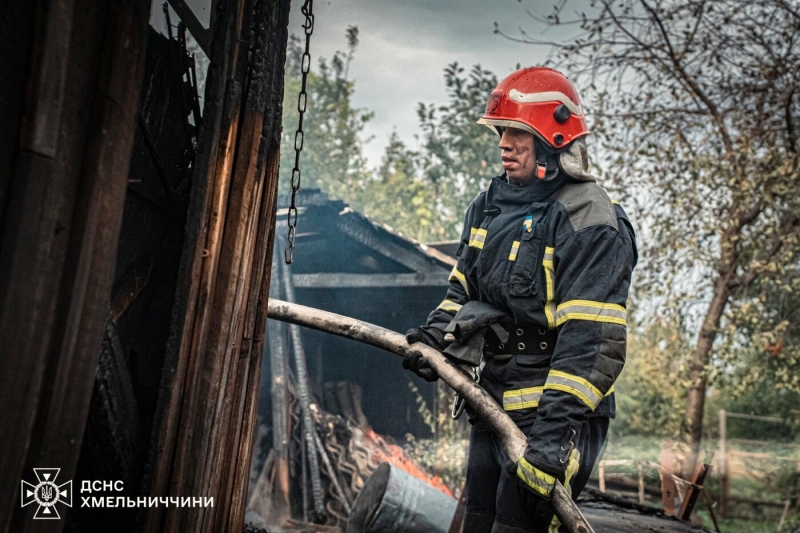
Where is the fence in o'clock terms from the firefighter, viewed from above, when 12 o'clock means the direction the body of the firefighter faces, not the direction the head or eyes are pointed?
The fence is roughly at 5 o'clock from the firefighter.

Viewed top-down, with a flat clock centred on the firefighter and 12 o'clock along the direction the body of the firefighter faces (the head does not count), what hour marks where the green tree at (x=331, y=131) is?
The green tree is roughly at 4 o'clock from the firefighter.

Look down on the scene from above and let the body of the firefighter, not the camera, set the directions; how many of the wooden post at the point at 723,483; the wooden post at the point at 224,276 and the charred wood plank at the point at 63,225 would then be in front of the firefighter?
2

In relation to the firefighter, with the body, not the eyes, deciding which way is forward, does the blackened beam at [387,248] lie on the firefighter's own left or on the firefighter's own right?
on the firefighter's own right

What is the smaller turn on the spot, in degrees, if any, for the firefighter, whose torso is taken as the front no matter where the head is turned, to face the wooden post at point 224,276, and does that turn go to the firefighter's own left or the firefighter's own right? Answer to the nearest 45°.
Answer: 0° — they already face it

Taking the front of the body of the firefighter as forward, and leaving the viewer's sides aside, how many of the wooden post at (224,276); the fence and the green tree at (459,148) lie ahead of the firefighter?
1

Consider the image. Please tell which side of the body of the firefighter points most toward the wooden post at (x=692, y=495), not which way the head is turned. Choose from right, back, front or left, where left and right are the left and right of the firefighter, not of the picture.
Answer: back

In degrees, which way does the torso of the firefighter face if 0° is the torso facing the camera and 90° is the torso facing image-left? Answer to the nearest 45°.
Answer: approximately 45°

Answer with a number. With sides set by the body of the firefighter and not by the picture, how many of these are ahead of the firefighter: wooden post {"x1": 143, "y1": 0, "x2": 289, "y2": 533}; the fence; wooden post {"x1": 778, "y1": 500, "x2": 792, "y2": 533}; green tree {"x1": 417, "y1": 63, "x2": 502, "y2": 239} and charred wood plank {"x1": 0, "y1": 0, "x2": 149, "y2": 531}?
2

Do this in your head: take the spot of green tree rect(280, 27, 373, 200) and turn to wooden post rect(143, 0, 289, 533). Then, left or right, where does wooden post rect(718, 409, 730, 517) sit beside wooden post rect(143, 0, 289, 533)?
left

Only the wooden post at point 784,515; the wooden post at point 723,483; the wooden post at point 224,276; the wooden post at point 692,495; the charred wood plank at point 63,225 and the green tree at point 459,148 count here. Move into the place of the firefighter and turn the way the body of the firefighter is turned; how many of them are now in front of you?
2

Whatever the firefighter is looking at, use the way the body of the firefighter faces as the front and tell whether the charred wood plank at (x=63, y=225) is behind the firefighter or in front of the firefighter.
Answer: in front

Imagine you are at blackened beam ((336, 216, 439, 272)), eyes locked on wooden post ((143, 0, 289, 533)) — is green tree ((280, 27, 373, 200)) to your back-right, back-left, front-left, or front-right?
back-right

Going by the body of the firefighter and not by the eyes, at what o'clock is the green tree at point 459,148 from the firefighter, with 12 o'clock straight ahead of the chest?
The green tree is roughly at 4 o'clock from the firefighter.

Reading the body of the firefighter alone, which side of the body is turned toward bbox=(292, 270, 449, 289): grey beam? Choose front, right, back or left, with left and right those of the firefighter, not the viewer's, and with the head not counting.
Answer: right
